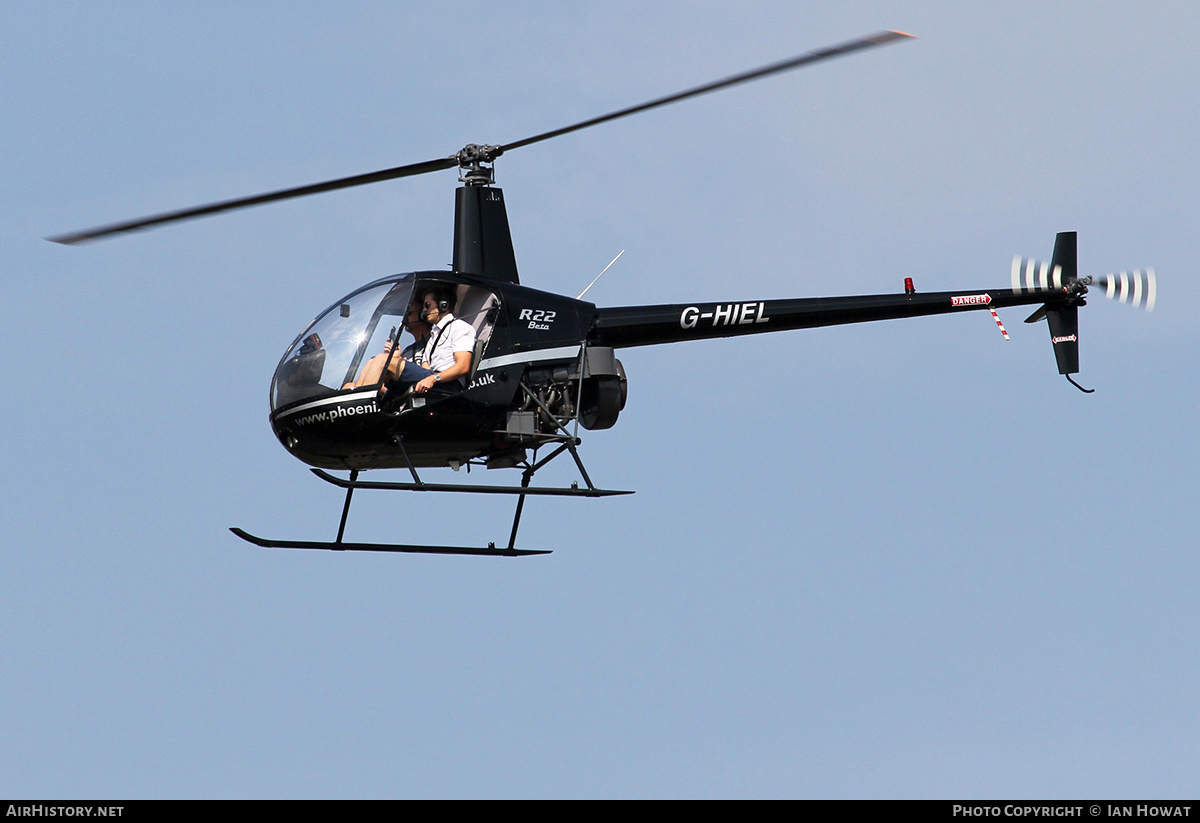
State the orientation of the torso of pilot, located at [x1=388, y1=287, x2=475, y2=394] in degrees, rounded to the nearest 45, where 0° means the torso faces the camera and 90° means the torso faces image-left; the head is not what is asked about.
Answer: approximately 90°

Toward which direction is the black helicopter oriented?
to the viewer's left

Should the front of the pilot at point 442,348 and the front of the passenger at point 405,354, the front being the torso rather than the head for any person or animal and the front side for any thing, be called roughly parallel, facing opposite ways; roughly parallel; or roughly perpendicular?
roughly parallel

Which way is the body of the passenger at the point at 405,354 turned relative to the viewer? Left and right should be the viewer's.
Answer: facing to the left of the viewer

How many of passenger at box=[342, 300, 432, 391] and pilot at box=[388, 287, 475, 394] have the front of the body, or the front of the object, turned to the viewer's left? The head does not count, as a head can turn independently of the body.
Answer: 2
